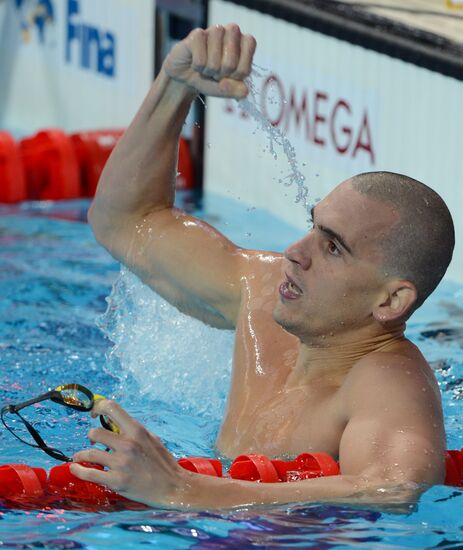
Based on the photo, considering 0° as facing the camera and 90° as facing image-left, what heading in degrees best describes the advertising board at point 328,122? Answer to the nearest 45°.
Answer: approximately 45°

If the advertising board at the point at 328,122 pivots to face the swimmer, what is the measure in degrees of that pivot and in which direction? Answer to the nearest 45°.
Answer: approximately 45° to its left

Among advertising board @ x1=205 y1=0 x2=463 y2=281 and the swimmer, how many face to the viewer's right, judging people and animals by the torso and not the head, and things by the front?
0

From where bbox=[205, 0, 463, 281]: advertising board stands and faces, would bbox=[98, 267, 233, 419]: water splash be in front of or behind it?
in front

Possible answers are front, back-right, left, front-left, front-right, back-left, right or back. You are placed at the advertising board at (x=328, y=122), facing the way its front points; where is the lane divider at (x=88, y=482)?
front-left

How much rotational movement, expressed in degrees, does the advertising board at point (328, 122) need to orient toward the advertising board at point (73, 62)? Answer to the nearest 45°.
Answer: approximately 90° to its right
